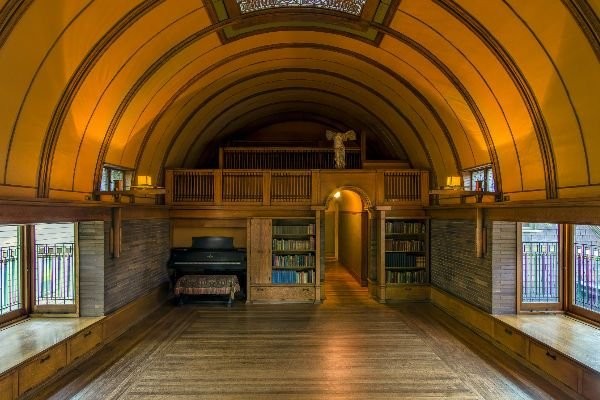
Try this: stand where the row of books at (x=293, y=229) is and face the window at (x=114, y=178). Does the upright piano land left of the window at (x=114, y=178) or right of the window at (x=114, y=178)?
right

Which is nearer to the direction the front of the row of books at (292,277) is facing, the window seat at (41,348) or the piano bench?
the window seat

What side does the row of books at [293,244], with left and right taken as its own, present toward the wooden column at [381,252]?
left

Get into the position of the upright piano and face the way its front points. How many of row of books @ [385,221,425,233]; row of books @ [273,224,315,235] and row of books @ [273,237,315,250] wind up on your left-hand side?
3

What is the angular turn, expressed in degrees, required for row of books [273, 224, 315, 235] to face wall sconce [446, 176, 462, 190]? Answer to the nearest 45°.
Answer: approximately 45° to its left

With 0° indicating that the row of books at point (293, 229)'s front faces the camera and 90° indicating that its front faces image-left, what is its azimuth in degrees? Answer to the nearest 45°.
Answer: approximately 0°

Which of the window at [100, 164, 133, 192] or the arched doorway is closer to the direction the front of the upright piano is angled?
the window
